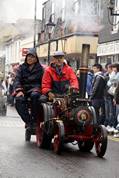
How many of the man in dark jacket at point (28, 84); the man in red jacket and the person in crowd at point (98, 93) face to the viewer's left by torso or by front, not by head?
1

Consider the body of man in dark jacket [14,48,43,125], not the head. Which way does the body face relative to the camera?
toward the camera

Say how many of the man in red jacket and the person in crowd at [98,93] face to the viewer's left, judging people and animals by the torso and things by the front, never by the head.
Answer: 1

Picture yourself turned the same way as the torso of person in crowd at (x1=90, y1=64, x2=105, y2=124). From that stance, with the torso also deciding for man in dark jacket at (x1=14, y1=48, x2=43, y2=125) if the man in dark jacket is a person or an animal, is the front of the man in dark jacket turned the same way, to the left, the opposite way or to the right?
to the left

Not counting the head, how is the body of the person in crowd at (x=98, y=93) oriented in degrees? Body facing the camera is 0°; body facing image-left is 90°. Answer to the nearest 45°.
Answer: approximately 90°

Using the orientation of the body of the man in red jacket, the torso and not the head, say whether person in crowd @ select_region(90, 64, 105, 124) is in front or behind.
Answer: behind
